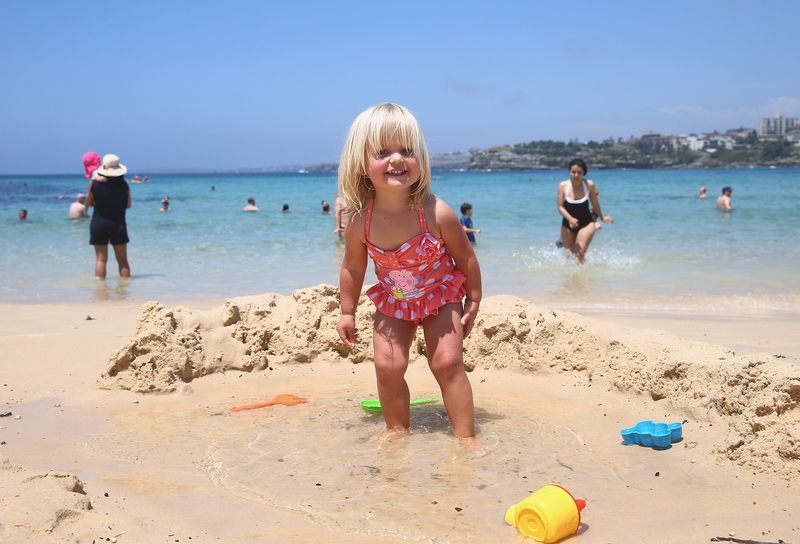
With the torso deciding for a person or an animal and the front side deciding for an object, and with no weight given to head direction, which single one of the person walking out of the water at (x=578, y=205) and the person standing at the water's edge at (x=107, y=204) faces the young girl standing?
the person walking out of the water at (x=578, y=205)

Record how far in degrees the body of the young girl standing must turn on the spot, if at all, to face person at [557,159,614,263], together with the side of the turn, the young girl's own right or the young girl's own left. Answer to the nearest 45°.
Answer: approximately 180°

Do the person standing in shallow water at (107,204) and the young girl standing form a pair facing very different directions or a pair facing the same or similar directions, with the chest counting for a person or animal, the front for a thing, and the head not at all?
very different directions

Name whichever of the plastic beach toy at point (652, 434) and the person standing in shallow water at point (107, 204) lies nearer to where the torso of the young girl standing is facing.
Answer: the plastic beach toy

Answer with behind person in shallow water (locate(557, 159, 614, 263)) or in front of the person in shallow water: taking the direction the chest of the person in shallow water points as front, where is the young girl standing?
in front

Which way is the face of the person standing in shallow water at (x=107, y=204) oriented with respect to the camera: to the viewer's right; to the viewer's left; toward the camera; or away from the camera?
away from the camera

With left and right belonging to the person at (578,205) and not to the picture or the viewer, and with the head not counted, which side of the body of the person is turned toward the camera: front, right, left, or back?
front

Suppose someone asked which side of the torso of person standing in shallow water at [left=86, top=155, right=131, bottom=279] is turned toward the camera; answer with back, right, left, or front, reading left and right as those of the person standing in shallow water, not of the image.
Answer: back

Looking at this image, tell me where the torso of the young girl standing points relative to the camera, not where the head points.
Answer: toward the camera

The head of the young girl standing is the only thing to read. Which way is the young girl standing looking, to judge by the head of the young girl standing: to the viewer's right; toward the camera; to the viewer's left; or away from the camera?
toward the camera

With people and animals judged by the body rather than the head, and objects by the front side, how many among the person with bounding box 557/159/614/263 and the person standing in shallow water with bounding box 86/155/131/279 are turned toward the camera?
1

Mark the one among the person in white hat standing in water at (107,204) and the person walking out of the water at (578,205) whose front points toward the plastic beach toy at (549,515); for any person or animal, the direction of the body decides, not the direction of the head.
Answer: the person walking out of the water at (578,205)

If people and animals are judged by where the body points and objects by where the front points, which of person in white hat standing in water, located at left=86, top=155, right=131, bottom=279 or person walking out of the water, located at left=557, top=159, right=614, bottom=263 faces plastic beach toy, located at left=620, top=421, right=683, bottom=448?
person walking out of the water, located at left=557, top=159, right=614, bottom=263

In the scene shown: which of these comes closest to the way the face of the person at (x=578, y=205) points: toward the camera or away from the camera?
toward the camera

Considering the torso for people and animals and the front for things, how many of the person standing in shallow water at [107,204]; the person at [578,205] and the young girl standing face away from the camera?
1
